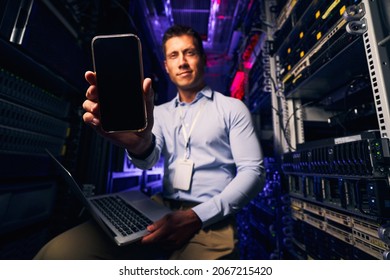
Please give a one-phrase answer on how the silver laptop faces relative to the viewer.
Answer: facing away from the viewer and to the right of the viewer

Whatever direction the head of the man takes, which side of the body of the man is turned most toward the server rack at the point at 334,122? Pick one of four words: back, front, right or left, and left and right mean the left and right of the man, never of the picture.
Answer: left

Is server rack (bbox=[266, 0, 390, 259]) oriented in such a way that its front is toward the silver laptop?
yes

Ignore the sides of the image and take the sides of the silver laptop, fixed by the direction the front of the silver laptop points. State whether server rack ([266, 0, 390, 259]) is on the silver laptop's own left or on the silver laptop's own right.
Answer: on the silver laptop's own right

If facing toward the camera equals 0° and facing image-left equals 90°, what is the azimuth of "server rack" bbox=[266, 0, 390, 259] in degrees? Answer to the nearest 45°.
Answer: approximately 45°
